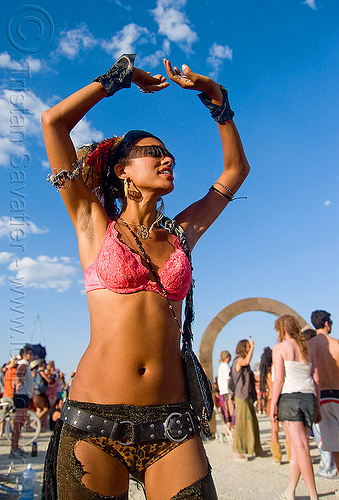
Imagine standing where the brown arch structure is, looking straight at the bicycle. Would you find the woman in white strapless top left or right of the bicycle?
left

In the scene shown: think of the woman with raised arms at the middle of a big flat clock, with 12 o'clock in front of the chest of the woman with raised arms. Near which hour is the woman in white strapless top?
The woman in white strapless top is roughly at 7 o'clock from the woman with raised arms.

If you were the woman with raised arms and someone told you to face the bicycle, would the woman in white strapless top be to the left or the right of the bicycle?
right

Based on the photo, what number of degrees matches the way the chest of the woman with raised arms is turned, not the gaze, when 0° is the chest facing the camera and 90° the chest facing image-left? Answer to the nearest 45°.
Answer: approximately 0°

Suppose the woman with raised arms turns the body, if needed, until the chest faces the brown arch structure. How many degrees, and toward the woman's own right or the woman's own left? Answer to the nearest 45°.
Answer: approximately 180°

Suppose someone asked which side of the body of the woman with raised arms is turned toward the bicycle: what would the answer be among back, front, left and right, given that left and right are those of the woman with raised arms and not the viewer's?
back
